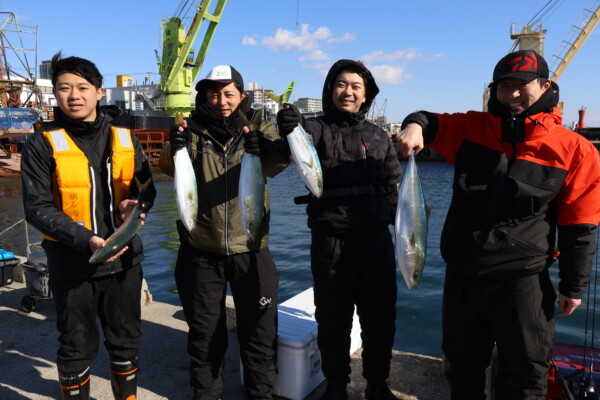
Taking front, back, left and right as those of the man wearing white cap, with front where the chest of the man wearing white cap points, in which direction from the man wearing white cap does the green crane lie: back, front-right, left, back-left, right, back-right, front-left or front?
back

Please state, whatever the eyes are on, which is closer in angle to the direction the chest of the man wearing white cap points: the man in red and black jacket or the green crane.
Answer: the man in red and black jacket

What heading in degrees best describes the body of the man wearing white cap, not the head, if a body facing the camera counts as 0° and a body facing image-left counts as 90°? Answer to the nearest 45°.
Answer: approximately 0°

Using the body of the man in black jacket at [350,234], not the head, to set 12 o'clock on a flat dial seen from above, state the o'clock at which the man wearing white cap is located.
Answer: The man wearing white cap is roughly at 3 o'clock from the man in black jacket.

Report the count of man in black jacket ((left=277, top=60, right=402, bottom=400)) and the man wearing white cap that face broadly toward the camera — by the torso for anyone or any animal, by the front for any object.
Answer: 2

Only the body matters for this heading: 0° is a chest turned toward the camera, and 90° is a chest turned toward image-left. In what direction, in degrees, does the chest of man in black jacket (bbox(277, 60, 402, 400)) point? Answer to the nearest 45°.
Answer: approximately 0°

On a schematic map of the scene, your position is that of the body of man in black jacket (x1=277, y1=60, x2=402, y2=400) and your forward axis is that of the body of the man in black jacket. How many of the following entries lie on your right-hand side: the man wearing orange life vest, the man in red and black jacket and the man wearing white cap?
2

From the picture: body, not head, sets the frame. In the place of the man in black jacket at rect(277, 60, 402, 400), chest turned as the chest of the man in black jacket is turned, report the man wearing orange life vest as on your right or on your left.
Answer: on your right

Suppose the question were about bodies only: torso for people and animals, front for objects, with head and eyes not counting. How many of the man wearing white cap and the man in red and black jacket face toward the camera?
2

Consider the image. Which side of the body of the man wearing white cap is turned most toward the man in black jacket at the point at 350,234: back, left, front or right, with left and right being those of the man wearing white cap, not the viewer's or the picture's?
left

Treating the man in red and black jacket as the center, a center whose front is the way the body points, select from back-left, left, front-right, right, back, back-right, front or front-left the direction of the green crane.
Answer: back-right
